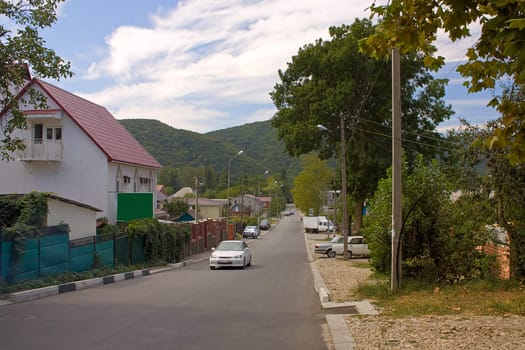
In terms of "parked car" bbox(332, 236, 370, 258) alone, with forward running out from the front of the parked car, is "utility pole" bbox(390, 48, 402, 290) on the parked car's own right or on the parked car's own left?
on the parked car's own left

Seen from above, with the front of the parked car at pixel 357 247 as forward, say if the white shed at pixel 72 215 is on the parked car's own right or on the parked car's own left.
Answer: on the parked car's own left

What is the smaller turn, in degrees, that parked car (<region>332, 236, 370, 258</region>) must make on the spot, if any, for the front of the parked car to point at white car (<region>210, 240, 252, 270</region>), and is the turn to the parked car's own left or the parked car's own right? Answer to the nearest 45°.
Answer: approximately 135° to the parked car's own right

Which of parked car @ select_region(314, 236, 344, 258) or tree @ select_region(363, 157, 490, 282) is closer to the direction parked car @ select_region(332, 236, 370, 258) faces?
the parked car

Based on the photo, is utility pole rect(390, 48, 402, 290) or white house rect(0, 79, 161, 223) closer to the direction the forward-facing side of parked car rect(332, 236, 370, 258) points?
the white house

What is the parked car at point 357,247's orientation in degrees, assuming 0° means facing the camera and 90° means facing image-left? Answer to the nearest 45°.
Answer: approximately 90°

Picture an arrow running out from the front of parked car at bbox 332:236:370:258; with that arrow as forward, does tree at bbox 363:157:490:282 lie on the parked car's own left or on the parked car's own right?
on the parked car's own right

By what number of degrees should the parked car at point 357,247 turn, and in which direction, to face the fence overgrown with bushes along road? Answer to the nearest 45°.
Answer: approximately 45° to its left

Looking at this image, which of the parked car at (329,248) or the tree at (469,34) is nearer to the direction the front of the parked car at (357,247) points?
the parked car
